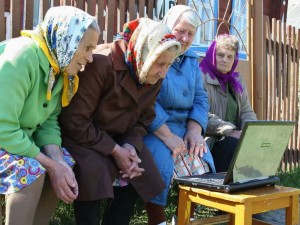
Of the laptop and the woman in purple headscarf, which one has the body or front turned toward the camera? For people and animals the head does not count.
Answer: the woman in purple headscarf

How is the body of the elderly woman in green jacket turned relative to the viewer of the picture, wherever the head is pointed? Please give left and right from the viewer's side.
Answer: facing the viewer and to the right of the viewer

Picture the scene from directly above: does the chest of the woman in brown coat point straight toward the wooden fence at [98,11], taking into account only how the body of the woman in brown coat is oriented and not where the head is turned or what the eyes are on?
no

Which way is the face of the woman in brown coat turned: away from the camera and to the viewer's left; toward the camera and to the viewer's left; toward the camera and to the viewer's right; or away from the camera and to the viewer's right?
toward the camera and to the viewer's right

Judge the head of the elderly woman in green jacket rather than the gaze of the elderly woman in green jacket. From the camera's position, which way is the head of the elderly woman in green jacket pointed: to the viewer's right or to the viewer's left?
to the viewer's right

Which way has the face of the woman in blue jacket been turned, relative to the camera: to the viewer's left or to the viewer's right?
to the viewer's right

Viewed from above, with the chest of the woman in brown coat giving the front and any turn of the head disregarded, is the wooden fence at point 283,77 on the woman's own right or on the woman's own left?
on the woman's own left

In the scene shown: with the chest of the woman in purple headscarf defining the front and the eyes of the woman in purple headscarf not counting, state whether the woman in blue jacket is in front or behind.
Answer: in front

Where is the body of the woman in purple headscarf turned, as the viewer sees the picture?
toward the camera

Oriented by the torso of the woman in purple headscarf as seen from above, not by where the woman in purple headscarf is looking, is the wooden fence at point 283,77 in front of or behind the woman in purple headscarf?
behind
